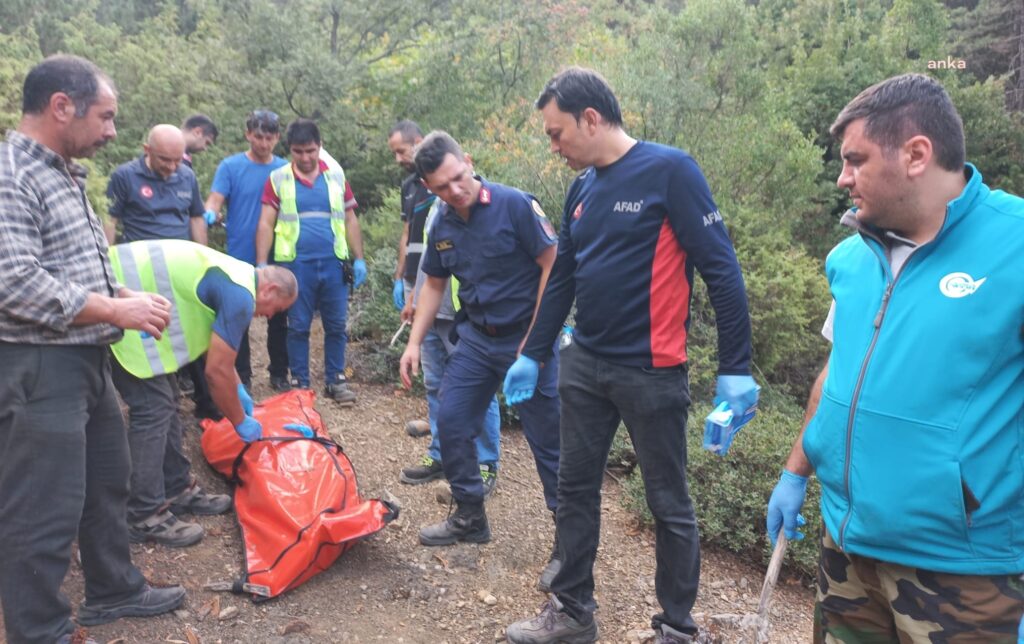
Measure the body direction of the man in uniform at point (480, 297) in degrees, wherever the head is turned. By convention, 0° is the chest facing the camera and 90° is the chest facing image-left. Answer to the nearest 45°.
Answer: approximately 45°

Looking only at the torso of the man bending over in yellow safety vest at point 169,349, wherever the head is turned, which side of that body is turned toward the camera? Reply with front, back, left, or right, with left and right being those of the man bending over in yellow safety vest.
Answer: right

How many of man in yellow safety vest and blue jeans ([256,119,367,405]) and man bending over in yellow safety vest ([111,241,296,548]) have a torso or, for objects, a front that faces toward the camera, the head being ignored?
1

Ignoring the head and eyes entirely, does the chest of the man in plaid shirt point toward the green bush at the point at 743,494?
yes

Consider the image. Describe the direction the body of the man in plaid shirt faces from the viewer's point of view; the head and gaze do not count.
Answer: to the viewer's right
